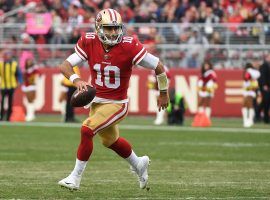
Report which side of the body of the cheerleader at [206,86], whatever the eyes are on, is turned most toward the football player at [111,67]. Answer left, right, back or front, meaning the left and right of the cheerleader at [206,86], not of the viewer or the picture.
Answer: front

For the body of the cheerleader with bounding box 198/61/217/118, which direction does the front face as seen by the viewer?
toward the camera

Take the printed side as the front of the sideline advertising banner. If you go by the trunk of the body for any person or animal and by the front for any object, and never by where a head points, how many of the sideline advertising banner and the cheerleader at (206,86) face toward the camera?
2

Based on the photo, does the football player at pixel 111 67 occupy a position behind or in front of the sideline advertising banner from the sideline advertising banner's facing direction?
in front

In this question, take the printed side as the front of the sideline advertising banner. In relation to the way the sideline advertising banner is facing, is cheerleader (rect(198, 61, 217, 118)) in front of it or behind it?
in front

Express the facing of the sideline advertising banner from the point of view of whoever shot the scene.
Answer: facing the viewer
